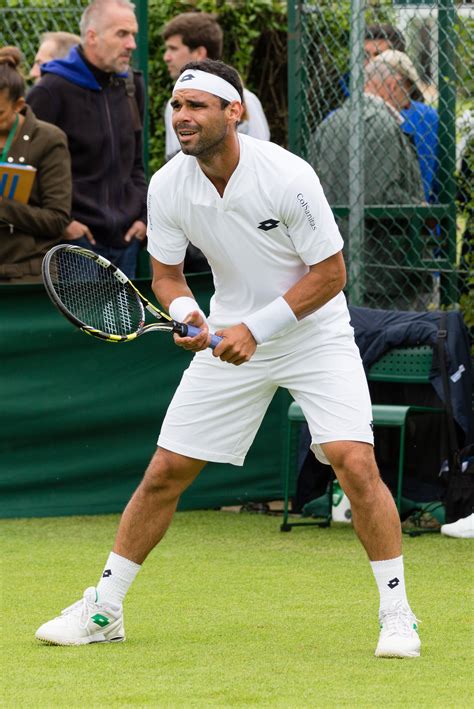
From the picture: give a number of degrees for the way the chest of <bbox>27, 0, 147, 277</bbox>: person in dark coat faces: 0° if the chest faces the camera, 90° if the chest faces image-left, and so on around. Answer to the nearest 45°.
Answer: approximately 315°
